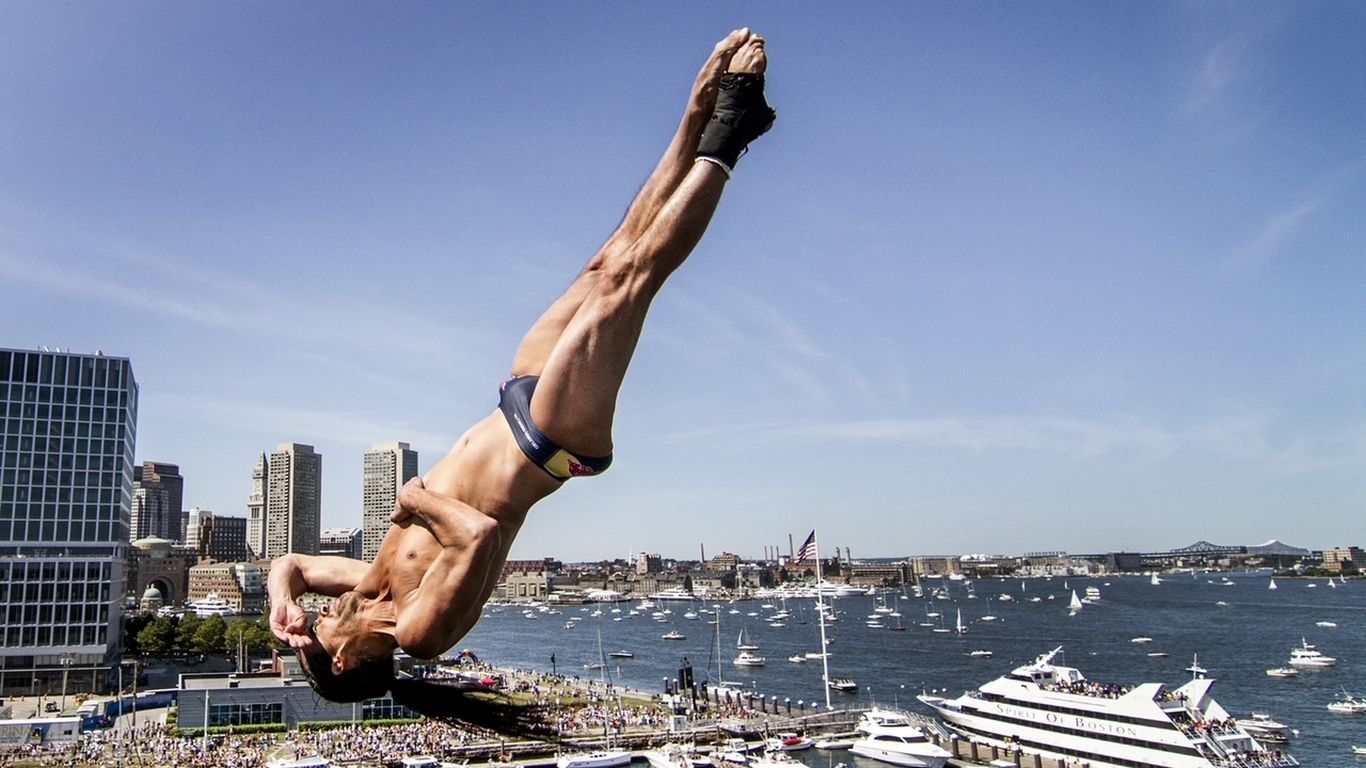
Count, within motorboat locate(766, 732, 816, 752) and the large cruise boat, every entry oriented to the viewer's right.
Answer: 1

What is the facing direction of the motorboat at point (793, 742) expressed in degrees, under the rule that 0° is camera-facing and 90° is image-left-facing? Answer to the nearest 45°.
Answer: approximately 270°

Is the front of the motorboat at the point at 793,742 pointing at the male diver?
no

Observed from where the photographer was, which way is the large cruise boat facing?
facing away from the viewer and to the left of the viewer
